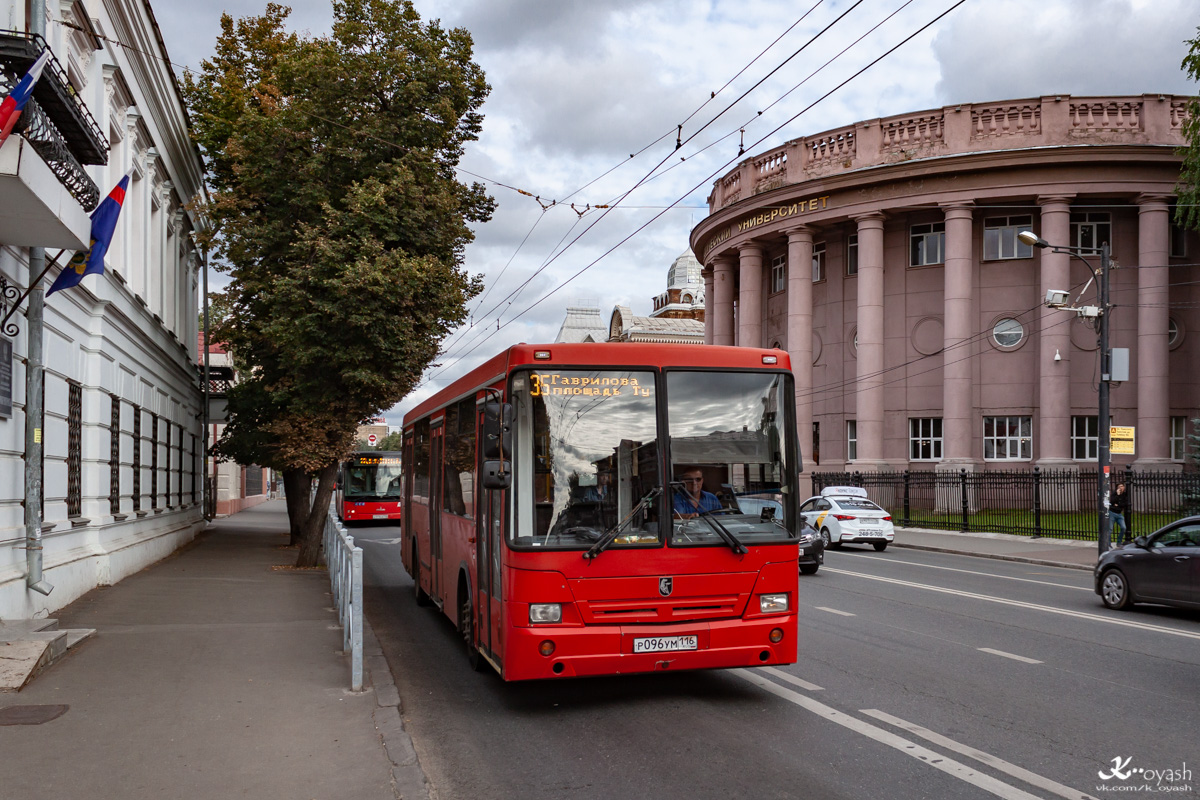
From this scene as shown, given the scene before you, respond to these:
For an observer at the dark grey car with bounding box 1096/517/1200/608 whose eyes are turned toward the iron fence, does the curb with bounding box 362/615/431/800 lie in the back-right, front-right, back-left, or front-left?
back-left

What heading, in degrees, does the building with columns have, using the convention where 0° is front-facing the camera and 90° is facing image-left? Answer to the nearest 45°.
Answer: approximately 45°

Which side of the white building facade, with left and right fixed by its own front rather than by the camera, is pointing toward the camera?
right

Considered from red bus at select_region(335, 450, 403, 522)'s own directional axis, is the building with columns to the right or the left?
on its left

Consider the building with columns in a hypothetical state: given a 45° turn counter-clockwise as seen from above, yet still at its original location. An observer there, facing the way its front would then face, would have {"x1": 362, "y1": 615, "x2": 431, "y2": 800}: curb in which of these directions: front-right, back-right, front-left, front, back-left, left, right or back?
front

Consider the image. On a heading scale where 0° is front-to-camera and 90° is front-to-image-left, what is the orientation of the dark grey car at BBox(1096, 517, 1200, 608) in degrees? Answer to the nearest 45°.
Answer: approximately 135°

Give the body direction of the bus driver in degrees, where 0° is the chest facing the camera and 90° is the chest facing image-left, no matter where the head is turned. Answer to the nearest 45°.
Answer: approximately 0°

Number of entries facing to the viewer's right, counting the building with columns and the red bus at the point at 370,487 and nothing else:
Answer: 0

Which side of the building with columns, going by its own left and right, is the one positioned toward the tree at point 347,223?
front
